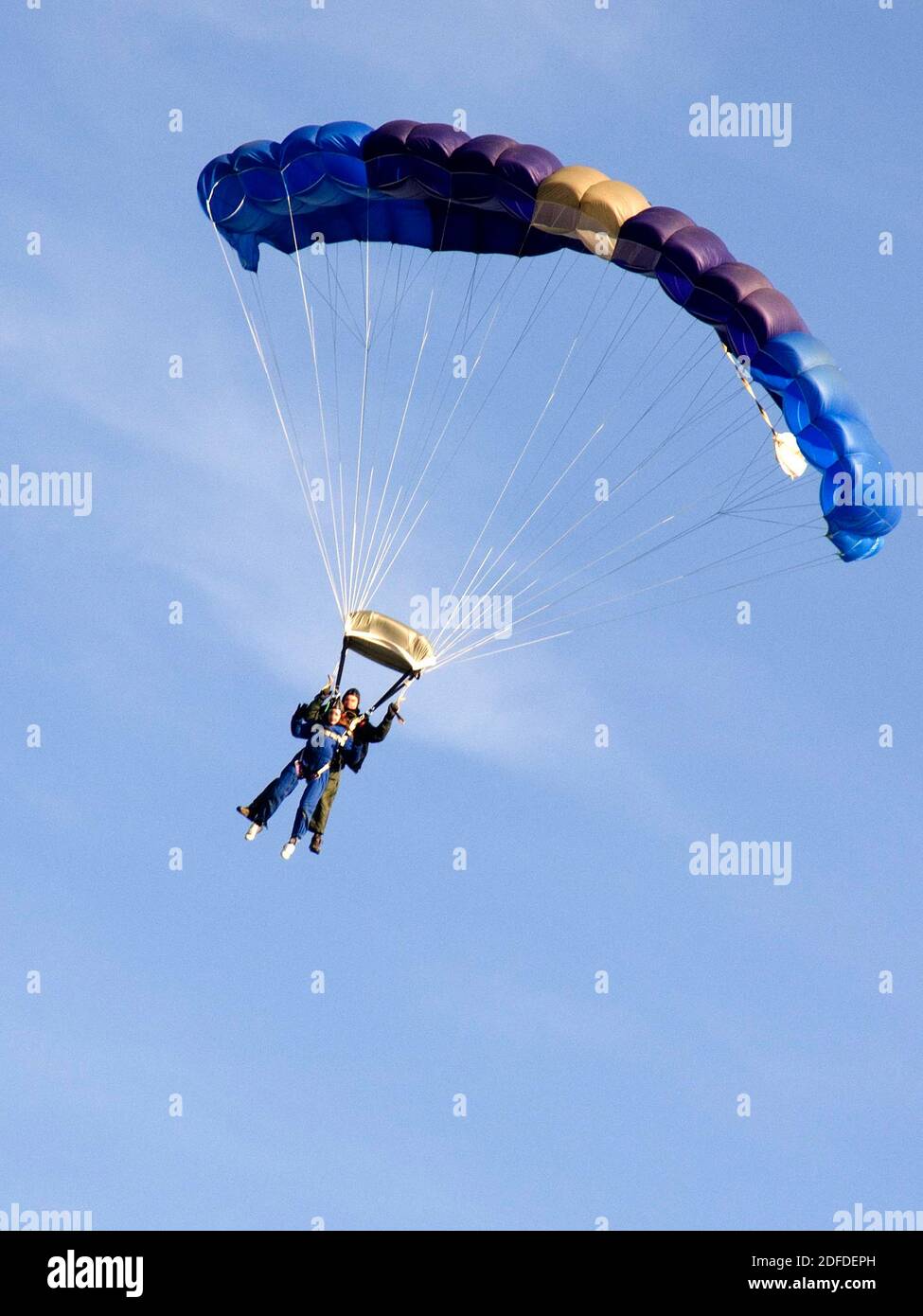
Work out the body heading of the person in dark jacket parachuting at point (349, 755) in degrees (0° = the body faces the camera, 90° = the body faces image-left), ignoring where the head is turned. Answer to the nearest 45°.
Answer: approximately 45°
